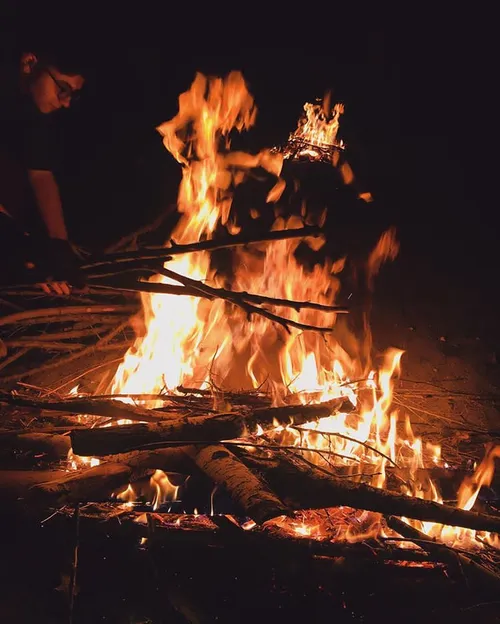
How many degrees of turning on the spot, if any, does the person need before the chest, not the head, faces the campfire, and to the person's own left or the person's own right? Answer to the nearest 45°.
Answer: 0° — they already face it

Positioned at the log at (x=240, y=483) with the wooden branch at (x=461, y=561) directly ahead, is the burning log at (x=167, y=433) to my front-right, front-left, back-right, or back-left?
back-left

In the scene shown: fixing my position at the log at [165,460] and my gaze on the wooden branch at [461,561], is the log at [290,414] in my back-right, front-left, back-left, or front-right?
front-left

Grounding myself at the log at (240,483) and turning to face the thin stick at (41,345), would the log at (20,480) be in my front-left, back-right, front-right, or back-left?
front-left

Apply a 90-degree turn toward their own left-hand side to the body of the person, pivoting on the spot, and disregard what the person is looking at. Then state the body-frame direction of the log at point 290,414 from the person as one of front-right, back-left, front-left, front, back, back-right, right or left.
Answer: right

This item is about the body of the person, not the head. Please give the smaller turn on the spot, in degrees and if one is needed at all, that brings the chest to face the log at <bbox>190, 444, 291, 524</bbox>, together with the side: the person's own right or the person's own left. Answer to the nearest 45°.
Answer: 0° — they already face it

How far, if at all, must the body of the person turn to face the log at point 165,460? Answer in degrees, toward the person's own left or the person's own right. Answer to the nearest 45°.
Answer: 0° — they already face it

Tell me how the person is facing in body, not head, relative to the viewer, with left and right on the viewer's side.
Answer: facing the viewer and to the right of the viewer
